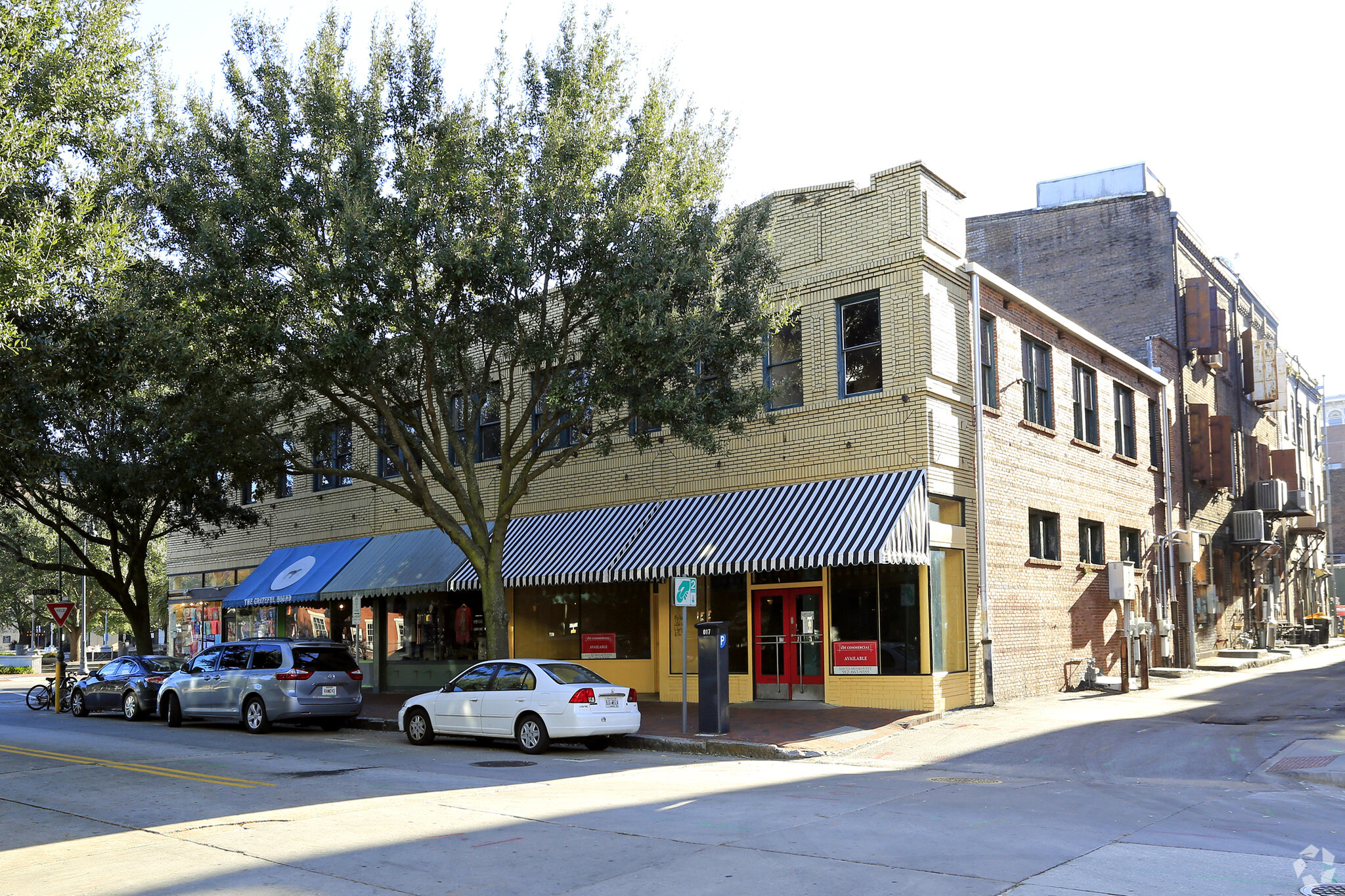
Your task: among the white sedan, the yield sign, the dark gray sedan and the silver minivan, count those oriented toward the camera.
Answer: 1

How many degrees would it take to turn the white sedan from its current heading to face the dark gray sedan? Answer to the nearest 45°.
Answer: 0° — it already faces it

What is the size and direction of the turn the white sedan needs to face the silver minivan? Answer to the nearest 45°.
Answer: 0° — it already faces it

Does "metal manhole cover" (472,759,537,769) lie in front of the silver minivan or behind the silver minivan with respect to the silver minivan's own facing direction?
behind

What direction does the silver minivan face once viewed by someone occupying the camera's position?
facing away from the viewer and to the left of the viewer

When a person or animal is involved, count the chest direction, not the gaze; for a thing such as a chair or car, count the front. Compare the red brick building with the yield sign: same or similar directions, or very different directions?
same or similar directions

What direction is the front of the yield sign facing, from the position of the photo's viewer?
facing the viewer

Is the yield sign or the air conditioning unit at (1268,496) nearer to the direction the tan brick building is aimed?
the yield sign

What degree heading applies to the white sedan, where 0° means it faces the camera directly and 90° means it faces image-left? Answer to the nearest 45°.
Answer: approximately 135°

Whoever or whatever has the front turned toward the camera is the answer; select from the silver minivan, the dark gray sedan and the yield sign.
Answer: the yield sign

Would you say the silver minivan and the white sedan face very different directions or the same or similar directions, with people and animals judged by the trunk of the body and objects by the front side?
same or similar directions

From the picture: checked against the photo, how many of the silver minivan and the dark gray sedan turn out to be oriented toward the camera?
0

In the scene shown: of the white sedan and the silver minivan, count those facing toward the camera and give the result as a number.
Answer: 0
